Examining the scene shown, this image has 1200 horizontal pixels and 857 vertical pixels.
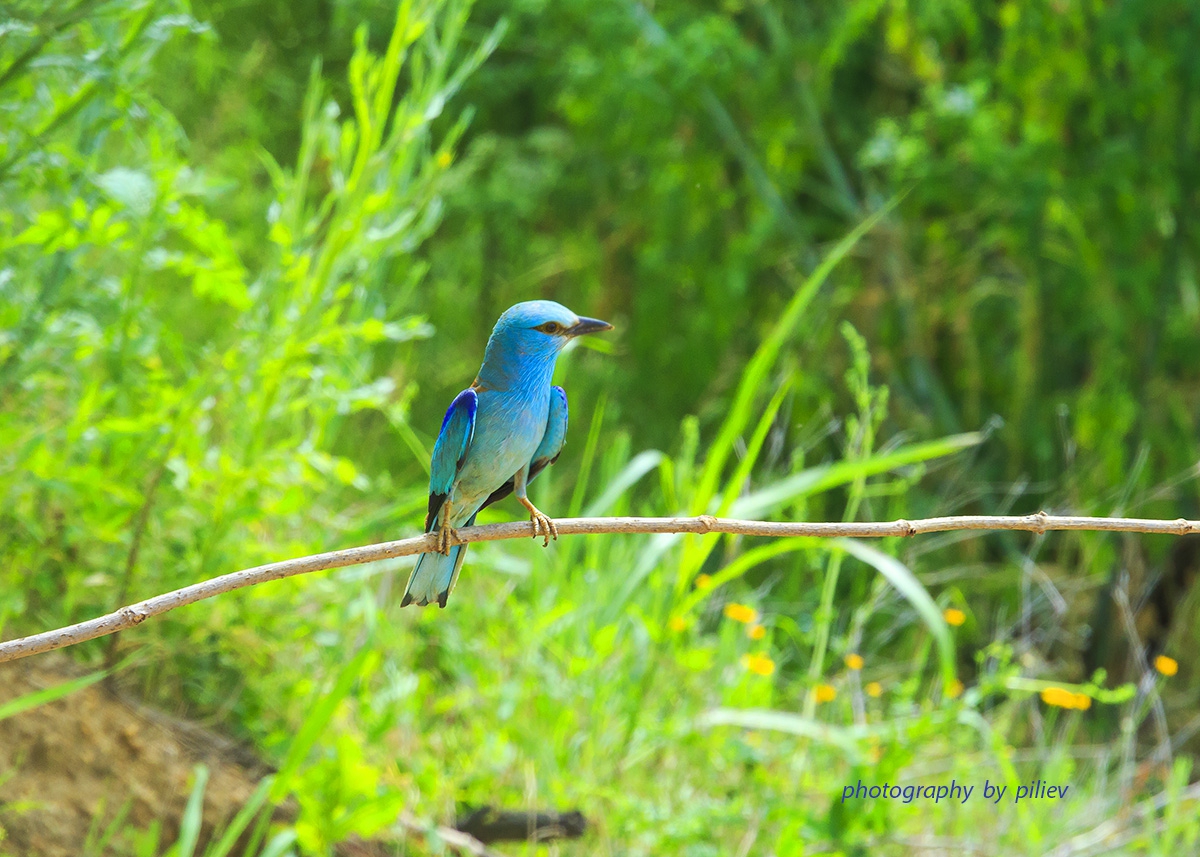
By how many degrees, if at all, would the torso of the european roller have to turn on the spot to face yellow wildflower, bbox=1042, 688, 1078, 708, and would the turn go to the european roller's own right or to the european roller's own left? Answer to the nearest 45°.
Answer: approximately 90° to the european roller's own left

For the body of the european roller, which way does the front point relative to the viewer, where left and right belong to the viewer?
facing the viewer and to the right of the viewer

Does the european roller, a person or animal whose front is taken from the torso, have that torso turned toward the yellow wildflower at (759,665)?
no
